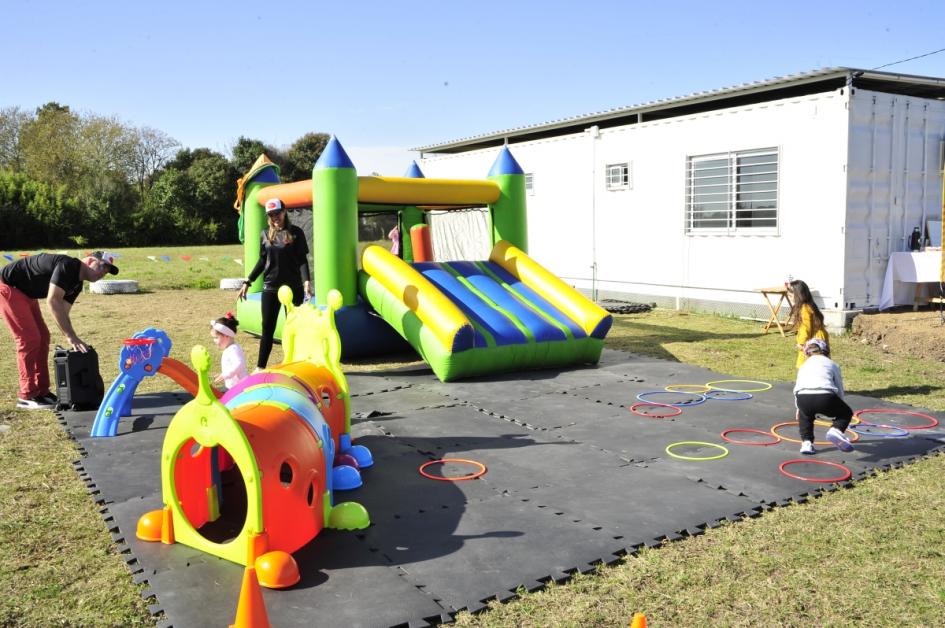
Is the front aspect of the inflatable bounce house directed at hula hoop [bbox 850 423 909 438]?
yes

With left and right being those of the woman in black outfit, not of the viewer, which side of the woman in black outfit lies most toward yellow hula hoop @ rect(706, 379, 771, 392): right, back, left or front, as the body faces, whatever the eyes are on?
left

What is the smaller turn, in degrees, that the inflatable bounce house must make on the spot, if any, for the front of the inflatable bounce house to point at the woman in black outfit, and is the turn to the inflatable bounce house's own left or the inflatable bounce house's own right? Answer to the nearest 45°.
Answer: approximately 90° to the inflatable bounce house's own right

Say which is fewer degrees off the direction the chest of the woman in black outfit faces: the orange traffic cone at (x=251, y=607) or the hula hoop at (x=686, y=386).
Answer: the orange traffic cone

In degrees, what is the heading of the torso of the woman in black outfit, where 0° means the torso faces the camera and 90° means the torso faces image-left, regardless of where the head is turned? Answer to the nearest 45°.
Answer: approximately 0°

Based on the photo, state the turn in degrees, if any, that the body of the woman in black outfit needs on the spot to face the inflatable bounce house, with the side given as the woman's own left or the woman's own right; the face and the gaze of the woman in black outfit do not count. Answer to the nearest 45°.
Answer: approximately 135° to the woman's own left

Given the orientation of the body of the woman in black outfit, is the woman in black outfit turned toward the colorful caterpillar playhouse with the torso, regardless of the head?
yes

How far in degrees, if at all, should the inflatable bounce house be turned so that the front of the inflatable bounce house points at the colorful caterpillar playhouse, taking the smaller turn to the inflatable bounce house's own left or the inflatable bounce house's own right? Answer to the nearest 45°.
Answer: approximately 45° to the inflatable bounce house's own right

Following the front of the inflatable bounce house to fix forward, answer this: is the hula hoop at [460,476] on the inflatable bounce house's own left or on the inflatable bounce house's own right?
on the inflatable bounce house's own right
